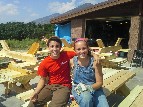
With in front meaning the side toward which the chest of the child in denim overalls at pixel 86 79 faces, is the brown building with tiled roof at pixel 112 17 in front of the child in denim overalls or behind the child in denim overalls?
behind

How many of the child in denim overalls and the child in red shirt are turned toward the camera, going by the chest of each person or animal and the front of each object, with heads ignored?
2

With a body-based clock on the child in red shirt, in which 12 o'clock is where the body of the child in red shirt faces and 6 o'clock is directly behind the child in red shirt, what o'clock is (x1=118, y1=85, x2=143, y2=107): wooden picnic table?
The wooden picnic table is roughly at 9 o'clock from the child in red shirt.

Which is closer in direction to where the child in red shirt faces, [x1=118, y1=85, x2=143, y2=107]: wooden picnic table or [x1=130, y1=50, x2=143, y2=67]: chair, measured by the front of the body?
the wooden picnic table

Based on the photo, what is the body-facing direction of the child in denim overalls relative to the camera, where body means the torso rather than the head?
toward the camera
